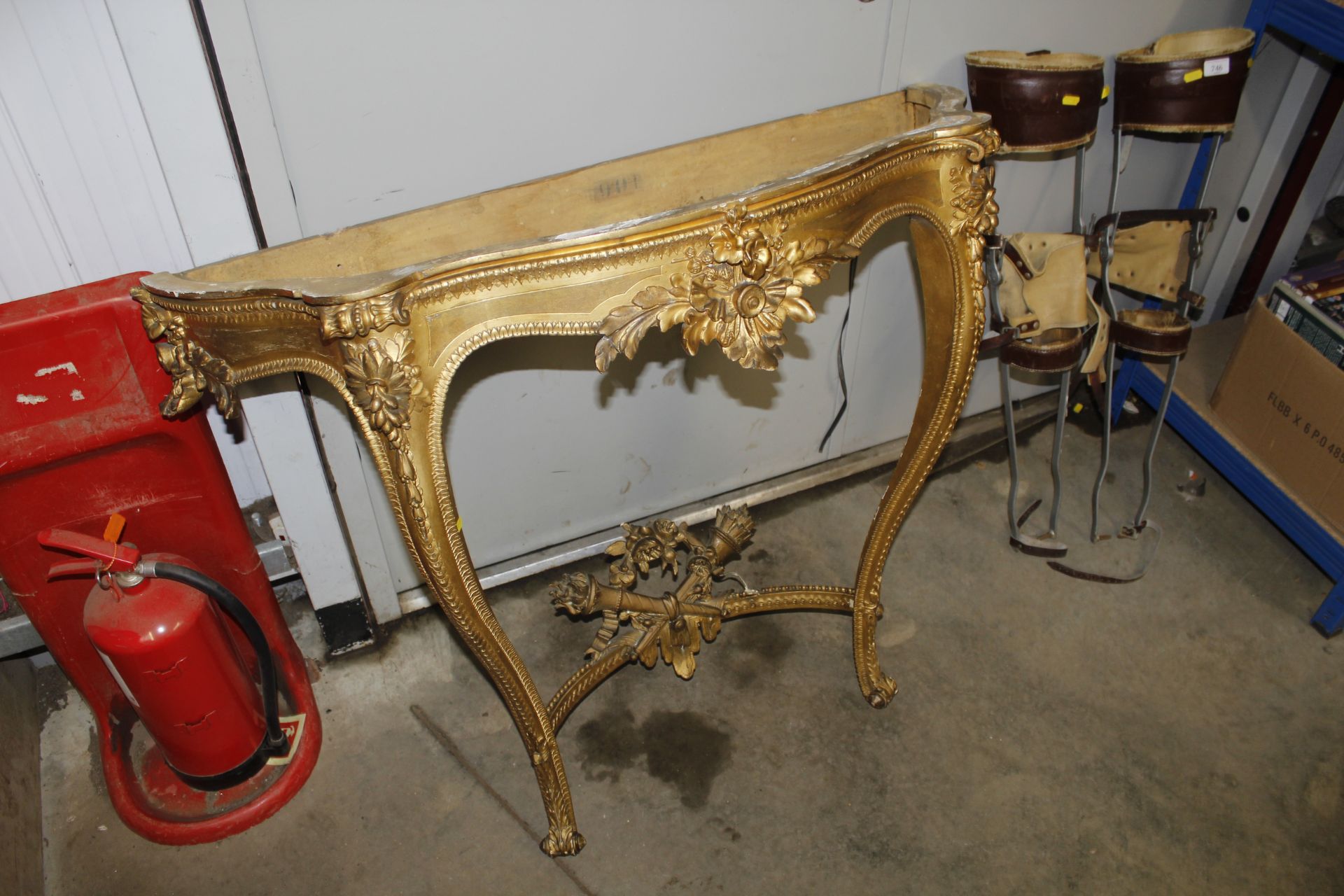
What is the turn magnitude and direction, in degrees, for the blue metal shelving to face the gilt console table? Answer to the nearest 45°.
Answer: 0° — it already faces it

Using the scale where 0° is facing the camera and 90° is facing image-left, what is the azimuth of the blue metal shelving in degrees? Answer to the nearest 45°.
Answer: approximately 45°

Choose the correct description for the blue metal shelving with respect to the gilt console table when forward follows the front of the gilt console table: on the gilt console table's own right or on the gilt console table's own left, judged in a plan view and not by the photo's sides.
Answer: on the gilt console table's own left
